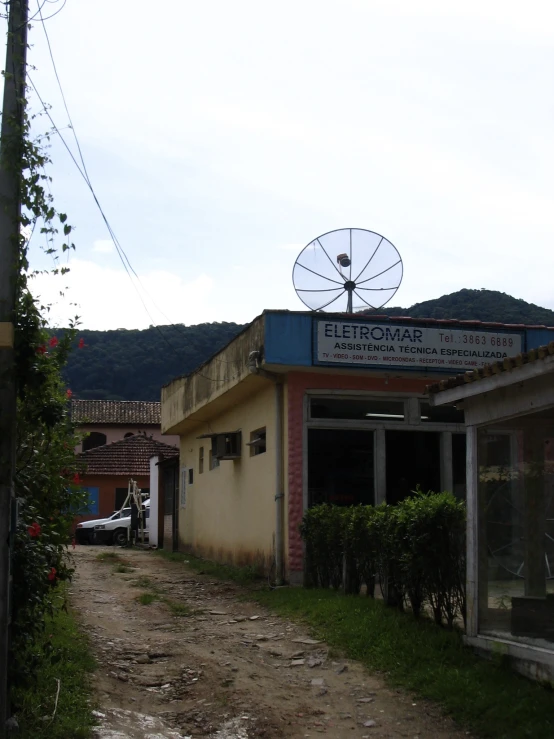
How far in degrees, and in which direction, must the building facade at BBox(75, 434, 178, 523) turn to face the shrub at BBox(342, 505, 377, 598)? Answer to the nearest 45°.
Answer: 0° — it already faces it

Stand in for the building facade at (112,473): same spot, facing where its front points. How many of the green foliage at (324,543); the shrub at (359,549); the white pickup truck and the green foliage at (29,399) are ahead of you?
4

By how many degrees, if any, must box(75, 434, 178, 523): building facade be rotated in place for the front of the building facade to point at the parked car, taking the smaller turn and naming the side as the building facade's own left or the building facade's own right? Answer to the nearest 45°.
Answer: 0° — it already faces it

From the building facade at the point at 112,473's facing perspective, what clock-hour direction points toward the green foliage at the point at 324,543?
The green foliage is roughly at 12 o'clock from the building facade.

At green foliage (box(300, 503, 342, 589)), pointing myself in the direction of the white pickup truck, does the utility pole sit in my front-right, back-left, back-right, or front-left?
back-left

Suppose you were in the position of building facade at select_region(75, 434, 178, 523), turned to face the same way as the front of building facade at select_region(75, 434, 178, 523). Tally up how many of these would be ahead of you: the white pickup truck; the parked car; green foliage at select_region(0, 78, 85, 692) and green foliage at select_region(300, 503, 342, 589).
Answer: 4

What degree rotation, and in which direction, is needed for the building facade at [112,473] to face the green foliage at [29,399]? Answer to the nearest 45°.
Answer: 0° — it already faces it

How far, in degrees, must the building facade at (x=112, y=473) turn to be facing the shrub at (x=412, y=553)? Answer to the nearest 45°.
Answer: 0° — it already faces it

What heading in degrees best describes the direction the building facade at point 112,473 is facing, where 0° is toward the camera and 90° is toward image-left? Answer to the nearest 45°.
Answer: approximately 0°

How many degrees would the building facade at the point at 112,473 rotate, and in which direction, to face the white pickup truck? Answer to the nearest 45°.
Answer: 0° — it already faces it
